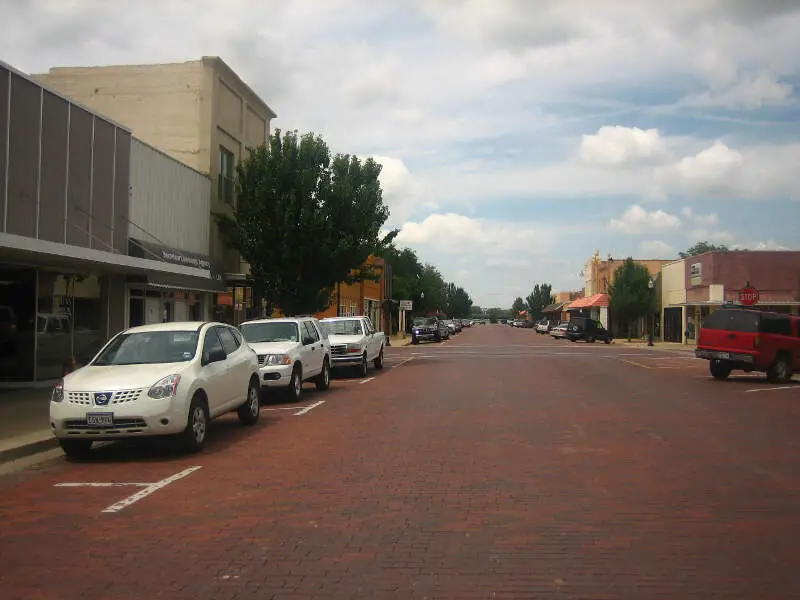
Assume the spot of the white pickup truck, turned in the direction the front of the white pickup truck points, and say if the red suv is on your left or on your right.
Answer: on your left

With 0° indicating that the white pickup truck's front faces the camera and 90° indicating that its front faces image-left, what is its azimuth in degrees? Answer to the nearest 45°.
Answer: approximately 45°

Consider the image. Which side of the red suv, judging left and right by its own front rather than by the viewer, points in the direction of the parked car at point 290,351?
back

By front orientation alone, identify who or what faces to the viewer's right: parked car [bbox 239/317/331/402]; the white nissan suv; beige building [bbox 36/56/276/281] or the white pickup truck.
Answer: the beige building

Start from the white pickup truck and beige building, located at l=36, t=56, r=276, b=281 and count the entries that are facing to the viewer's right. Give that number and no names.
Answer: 1

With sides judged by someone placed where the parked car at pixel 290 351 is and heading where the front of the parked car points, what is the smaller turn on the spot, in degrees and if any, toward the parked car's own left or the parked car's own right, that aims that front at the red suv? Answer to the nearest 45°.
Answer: approximately 135° to the parked car's own left

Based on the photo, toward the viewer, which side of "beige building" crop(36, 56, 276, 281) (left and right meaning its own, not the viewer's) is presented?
right

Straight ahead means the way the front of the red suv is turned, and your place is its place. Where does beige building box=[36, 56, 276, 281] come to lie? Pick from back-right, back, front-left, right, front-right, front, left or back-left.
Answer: back-left

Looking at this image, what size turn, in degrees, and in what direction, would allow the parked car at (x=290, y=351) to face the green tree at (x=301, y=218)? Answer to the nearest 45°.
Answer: approximately 135° to its right
